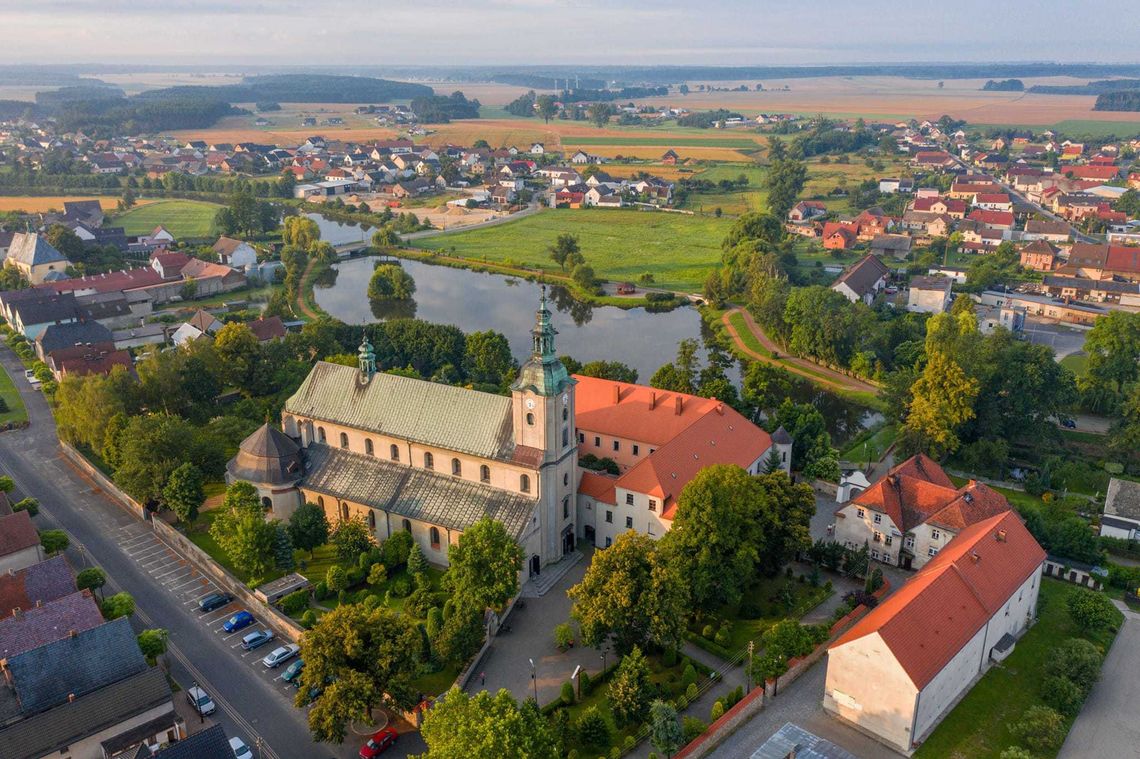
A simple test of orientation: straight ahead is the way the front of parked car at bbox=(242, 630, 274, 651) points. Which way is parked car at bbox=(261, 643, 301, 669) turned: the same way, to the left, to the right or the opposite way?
the same way

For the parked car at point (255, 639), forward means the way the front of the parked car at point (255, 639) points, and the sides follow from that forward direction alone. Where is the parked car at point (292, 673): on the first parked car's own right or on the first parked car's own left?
on the first parked car's own right

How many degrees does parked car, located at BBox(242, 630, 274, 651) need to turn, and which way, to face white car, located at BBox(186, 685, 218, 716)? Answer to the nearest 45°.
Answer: approximately 180°

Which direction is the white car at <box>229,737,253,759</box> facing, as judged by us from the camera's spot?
facing the viewer and to the right of the viewer

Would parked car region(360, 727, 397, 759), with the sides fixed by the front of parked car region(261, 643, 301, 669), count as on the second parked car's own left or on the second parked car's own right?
on the second parked car's own right

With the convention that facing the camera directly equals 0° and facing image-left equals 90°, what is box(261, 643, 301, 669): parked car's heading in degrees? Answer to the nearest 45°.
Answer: approximately 225°

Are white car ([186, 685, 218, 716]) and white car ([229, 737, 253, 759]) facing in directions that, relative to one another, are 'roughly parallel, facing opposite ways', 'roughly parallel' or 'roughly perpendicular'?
roughly parallel

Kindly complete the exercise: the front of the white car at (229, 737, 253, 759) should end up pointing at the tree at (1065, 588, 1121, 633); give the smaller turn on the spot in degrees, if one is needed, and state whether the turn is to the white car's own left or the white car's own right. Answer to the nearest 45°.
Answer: approximately 45° to the white car's own left

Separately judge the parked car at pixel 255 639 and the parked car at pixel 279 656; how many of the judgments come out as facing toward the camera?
0

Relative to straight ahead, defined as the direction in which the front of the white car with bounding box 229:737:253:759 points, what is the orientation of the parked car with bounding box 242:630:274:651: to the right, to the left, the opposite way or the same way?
to the left

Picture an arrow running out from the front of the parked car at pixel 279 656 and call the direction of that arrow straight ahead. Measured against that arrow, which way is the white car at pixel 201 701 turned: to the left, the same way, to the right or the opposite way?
to the right

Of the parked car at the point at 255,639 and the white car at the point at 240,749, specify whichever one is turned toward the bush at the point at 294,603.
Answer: the parked car

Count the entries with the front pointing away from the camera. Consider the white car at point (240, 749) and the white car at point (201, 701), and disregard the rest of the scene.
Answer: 0

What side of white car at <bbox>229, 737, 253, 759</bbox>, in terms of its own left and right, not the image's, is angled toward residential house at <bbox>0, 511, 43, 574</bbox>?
back

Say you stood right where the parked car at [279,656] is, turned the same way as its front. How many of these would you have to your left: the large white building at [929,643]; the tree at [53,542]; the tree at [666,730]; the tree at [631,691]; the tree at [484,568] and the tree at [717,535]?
1
